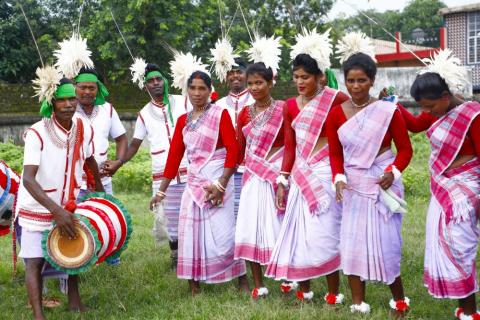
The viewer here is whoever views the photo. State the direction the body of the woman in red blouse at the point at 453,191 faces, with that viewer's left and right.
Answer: facing the viewer and to the left of the viewer

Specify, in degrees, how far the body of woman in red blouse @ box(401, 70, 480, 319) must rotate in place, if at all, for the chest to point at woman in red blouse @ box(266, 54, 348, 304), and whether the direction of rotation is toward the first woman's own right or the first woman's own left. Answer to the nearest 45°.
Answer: approximately 45° to the first woman's own right

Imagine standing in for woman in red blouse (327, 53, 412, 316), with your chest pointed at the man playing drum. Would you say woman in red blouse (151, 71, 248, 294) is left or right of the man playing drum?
right

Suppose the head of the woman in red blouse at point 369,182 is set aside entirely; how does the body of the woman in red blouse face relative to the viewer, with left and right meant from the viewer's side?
facing the viewer

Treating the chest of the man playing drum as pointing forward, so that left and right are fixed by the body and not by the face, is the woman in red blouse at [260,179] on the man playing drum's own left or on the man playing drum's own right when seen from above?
on the man playing drum's own left

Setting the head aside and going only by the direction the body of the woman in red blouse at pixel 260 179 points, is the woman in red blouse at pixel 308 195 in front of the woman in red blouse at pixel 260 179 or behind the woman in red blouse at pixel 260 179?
in front

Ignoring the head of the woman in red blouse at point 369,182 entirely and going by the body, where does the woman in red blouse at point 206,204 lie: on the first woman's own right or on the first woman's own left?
on the first woman's own right

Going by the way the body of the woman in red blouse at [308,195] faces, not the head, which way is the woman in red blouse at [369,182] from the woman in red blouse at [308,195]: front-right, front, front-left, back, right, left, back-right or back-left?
left

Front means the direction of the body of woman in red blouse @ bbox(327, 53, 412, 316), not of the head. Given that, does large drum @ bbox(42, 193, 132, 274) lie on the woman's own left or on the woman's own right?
on the woman's own right

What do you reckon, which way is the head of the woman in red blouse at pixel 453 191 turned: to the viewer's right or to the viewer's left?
to the viewer's left

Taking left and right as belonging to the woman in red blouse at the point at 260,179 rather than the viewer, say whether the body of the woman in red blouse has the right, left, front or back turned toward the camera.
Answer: front
